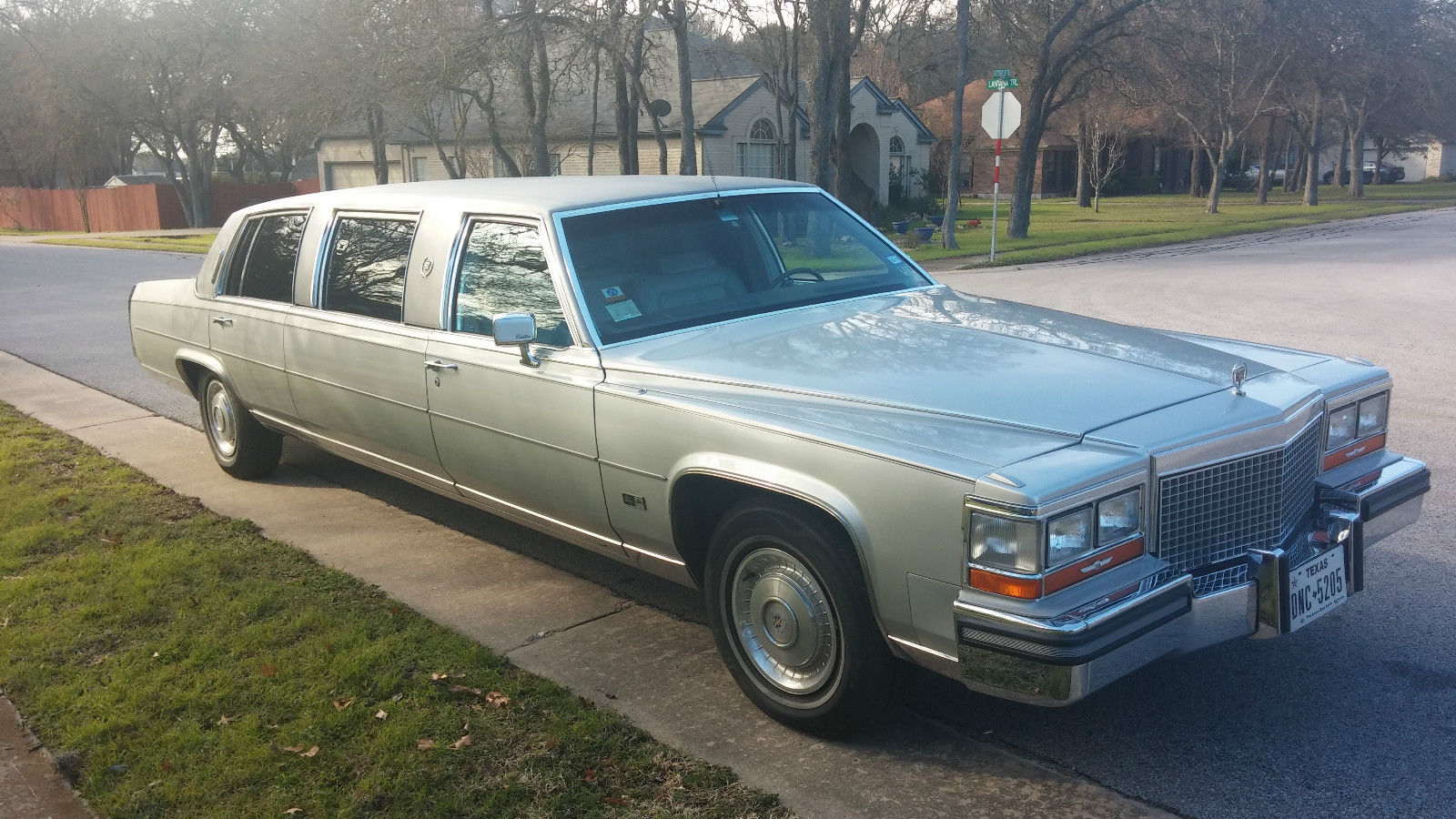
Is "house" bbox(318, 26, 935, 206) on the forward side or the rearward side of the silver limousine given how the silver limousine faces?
on the rearward side

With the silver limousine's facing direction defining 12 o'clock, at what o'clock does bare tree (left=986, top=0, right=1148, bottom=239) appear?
The bare tree is roughly at 8 o'clock from the silver limousine.

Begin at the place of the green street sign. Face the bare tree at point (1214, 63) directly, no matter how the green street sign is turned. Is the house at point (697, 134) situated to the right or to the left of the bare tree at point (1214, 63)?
left

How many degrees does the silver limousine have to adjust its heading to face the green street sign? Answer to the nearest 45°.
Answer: approximately 135° to its left

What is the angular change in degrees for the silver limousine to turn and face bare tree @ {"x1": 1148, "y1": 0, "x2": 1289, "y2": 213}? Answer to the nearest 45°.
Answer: approximately 135° to its left

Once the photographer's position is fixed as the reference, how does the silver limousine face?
facing the viewer and to the right of the viewer

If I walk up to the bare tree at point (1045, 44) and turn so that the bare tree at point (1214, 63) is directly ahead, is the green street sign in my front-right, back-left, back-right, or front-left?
back-right
